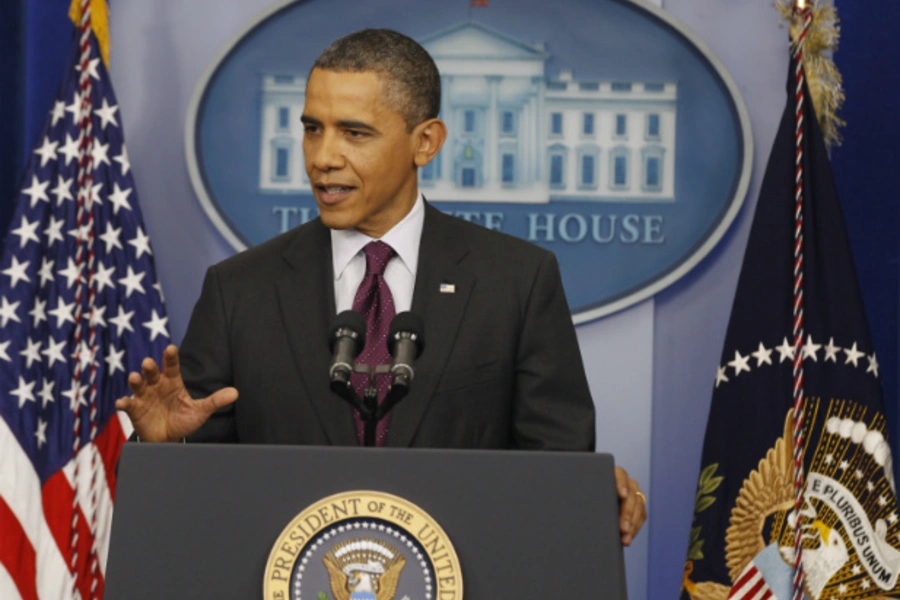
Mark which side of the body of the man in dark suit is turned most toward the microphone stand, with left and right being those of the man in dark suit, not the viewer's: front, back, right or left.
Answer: front

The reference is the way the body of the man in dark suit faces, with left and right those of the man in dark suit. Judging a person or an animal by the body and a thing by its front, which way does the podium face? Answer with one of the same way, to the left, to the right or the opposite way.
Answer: the same way

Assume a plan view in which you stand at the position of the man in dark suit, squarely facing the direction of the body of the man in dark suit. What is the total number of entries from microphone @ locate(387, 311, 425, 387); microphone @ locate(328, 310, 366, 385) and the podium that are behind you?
0

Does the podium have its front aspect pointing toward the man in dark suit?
no

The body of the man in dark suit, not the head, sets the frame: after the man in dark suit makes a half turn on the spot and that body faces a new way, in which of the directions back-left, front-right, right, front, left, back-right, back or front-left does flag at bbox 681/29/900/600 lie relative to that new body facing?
front-right

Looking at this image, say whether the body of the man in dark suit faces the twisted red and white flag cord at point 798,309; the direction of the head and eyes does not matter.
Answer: no

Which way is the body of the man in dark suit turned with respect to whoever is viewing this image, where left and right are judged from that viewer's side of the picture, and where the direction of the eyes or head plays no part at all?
facing the viewer

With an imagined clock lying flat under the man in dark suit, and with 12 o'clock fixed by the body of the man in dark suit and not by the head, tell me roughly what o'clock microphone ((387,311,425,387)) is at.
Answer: The microphone is roughly at 12 o'clock from the man in dark suit.

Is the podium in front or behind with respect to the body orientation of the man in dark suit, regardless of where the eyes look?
in front

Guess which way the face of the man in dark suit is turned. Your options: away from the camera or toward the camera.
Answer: toward the camera

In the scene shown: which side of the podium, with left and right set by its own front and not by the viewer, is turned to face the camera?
front

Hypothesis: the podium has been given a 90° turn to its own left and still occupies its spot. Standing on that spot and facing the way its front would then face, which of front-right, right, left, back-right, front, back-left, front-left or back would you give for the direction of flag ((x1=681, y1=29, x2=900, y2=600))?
front-left
